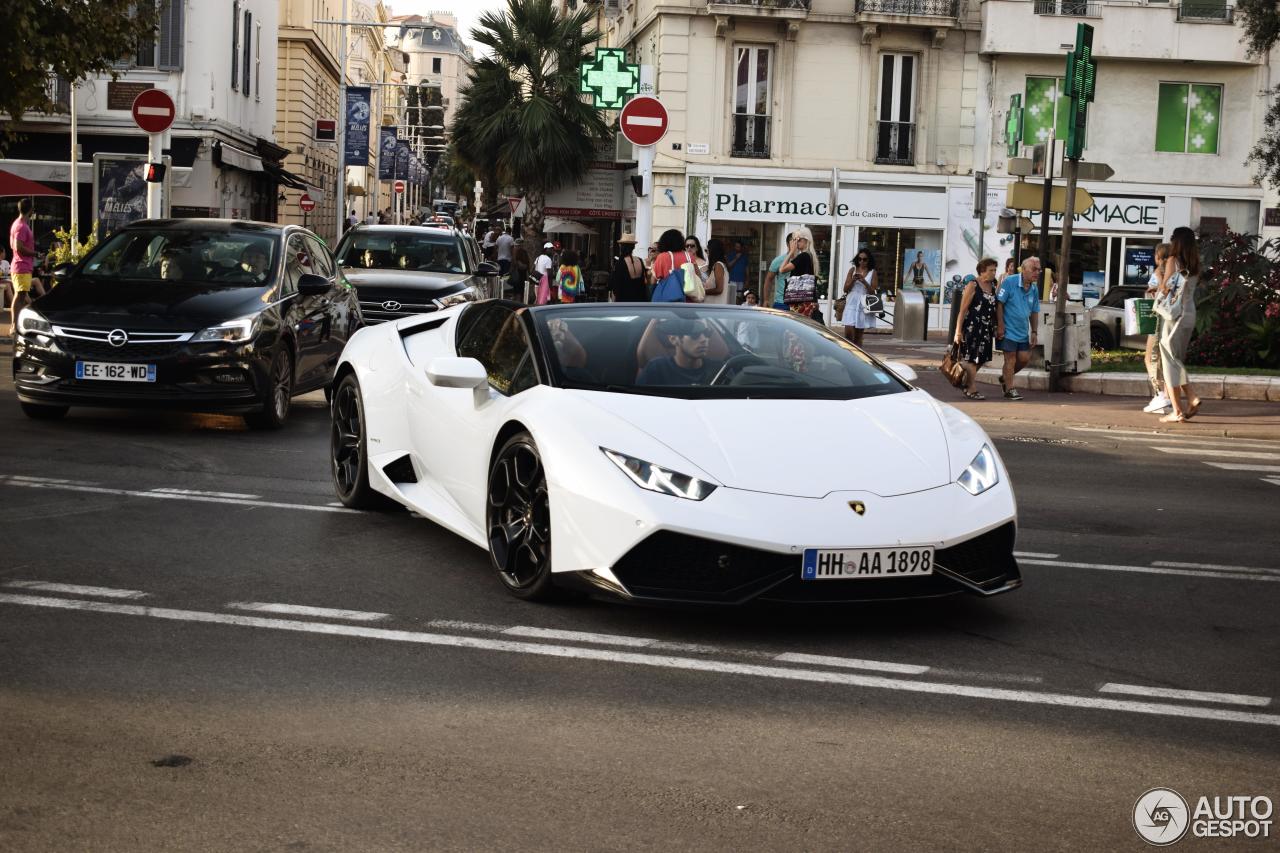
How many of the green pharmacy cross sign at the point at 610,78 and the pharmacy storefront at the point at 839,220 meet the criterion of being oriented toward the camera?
2

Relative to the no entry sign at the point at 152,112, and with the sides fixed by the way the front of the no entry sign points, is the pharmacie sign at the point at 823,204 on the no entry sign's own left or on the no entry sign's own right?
on the no entry sign's own left

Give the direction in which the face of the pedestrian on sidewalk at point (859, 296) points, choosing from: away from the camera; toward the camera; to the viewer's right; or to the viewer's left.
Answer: toward the camera

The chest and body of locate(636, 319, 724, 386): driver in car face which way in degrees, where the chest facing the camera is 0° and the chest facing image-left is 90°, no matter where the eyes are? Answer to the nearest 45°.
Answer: approximately 315°

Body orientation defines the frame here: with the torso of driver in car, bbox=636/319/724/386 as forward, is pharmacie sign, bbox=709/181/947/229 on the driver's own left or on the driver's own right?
on the driver's own left

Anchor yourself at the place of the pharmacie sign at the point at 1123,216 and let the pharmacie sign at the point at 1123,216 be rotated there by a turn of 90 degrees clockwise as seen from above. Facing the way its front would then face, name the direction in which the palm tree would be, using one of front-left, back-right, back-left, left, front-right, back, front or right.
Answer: front

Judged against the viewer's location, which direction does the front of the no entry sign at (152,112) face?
facing the viewer

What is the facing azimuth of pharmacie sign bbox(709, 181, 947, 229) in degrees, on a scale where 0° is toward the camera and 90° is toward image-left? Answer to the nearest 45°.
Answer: approximately 0°

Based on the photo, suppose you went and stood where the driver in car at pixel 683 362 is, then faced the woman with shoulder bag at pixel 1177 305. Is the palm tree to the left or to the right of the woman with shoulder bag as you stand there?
left

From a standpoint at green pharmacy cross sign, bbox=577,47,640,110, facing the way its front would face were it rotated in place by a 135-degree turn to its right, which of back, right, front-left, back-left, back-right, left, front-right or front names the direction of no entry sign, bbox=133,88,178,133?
front-left

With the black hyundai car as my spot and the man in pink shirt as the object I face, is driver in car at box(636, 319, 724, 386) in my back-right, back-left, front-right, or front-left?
back-left

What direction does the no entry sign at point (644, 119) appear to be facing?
toward the camera

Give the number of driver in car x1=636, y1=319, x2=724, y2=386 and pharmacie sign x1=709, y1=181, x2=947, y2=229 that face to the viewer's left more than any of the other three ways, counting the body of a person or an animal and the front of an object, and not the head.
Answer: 0

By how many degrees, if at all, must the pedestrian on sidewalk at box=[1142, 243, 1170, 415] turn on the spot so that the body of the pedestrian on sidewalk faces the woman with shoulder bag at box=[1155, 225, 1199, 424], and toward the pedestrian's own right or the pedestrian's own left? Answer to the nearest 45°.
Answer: approximately 90° to the pedestrian's own left
